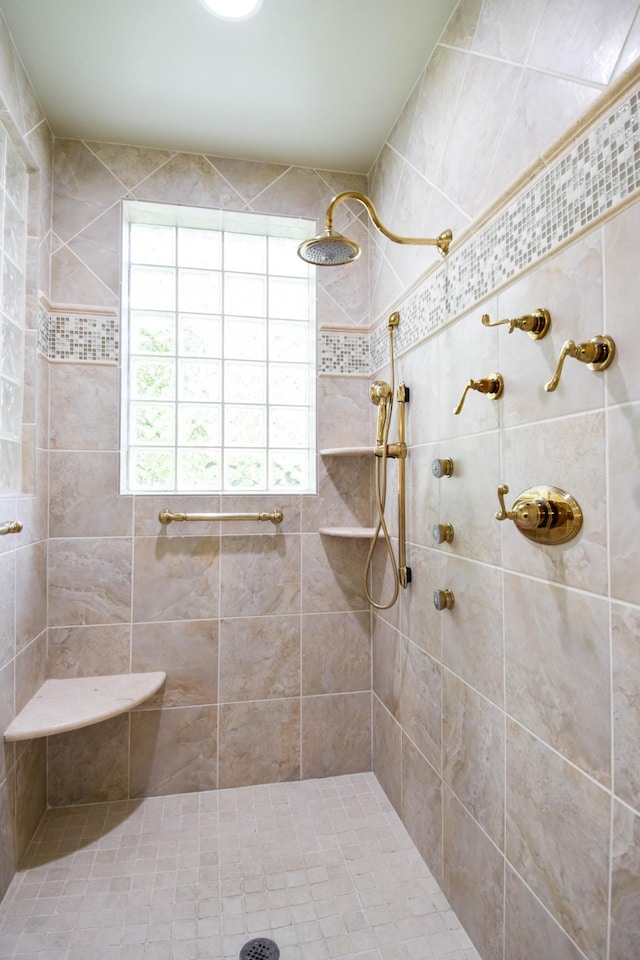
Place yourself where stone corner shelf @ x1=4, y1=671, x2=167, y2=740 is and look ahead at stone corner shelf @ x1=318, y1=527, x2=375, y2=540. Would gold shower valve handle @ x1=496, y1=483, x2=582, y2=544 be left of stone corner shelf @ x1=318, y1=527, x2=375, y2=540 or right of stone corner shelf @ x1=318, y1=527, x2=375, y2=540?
right

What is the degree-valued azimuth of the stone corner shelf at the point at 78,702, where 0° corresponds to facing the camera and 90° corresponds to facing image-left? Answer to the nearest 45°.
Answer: approximately 315°

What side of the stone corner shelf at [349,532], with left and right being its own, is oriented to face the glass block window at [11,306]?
front

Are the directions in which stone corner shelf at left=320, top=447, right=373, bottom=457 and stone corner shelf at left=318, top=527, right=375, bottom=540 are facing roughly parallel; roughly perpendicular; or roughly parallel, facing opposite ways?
roughly parallel

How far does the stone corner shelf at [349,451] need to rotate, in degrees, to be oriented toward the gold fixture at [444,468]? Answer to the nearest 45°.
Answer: approximately 90° to its left

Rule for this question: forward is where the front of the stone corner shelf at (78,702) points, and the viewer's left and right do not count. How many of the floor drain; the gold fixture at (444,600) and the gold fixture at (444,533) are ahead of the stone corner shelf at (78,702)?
3

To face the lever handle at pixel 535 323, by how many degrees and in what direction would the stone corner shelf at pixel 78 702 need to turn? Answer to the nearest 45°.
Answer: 0° — it already faces it

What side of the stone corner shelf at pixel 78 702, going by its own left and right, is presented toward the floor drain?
front

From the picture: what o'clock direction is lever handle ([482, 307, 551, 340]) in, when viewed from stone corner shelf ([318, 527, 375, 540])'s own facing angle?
The lever handle is roughly at 10 o'clock from the stone corner shelf.

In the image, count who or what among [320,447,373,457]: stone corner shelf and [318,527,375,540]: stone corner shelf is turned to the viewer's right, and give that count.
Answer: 0

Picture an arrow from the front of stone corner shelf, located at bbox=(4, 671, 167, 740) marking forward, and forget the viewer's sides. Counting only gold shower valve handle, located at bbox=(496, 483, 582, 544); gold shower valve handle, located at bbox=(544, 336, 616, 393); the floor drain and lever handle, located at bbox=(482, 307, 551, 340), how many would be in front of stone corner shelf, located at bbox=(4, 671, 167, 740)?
4

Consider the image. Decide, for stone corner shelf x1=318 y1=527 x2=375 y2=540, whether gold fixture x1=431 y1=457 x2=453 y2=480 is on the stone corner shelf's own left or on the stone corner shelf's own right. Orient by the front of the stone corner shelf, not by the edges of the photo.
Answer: on the stone corner shelf's own left

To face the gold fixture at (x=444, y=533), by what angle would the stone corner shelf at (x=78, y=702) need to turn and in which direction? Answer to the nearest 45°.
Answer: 0° — it already faces it

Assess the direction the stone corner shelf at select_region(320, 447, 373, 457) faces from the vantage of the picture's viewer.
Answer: facing the viewer and to the left of the viewer
